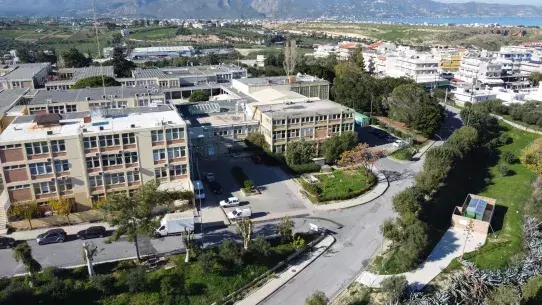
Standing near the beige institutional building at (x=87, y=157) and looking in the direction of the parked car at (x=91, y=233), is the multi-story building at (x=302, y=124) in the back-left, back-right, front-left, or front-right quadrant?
back-left

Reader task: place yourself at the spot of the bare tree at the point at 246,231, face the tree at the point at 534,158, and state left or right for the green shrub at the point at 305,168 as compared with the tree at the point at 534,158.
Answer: left

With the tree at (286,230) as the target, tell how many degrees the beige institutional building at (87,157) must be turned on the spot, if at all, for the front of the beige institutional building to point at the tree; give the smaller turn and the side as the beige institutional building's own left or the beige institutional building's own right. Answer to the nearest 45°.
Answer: approximately 45° to the beige institutional building's own left

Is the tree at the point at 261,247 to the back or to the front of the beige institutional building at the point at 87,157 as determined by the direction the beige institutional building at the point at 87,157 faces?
to the front

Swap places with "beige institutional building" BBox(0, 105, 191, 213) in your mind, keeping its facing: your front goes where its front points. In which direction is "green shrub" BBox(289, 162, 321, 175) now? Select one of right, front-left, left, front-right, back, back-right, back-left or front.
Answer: left

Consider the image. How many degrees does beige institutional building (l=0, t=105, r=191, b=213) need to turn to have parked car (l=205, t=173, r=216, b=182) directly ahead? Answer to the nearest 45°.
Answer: approximately 90° to its left

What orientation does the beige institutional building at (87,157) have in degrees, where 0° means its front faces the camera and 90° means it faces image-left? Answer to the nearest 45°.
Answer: approximately 0°

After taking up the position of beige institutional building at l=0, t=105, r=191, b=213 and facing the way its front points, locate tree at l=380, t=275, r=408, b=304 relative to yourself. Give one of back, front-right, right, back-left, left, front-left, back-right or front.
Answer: front-left

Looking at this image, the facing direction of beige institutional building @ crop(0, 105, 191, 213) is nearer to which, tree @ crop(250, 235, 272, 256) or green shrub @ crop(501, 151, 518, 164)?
the tree

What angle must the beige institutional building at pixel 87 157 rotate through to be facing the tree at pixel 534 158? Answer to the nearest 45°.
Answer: approximately 90° to its left

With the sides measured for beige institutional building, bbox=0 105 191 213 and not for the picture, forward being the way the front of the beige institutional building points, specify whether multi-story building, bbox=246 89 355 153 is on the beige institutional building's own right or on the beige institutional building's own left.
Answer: on the beige institutional building's own left

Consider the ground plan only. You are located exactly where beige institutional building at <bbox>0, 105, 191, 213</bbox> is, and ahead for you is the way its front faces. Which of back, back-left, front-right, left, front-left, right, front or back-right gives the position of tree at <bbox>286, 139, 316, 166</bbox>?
left

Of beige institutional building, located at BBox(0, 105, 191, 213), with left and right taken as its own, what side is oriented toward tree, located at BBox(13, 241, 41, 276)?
front

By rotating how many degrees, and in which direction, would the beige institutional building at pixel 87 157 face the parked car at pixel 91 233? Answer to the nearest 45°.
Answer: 0° — it already faces it
